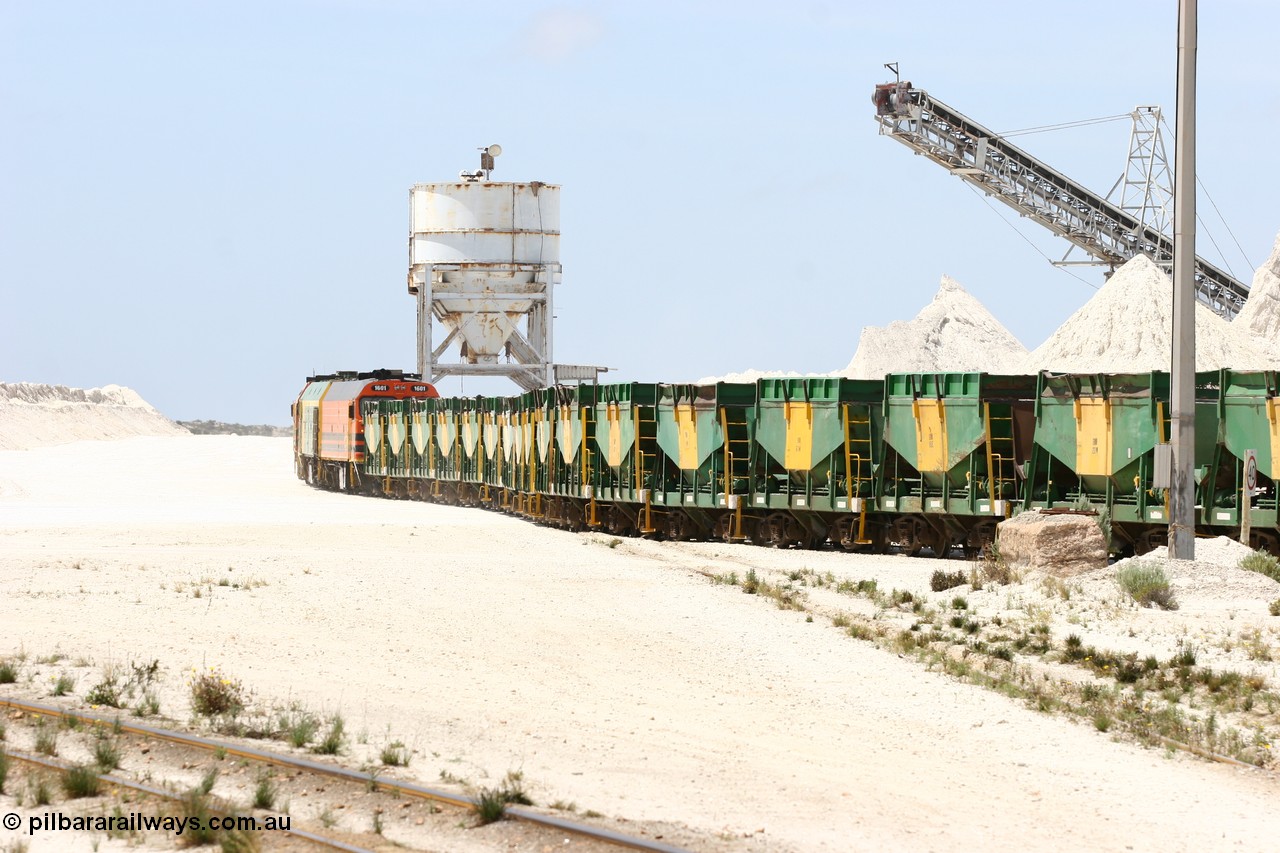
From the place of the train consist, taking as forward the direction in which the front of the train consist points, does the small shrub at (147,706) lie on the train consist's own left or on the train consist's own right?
on the train consist's own left

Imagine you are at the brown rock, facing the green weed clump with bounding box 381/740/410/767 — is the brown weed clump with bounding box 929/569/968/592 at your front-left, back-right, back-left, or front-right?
front-right

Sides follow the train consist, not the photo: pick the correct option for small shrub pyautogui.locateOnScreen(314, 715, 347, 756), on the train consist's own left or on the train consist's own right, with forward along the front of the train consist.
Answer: on the train consist's own left

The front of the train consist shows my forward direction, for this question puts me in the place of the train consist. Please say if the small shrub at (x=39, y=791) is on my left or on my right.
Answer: on my left

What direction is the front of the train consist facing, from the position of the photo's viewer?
facing away from the viewer and to the left of the viewer

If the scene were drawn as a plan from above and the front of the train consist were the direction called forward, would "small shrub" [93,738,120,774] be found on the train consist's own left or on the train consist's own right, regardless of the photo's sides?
on the train consist's own left

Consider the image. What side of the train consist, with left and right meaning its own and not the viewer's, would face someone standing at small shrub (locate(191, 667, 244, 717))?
left

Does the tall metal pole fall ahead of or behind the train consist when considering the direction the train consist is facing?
behind

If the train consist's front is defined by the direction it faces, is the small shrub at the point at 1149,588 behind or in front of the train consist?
behind

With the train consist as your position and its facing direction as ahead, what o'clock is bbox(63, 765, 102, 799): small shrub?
The small shrub is roughly at 8 o'clock from the train consist.

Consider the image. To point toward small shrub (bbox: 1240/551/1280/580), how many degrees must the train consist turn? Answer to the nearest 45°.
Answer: approximately 180°
